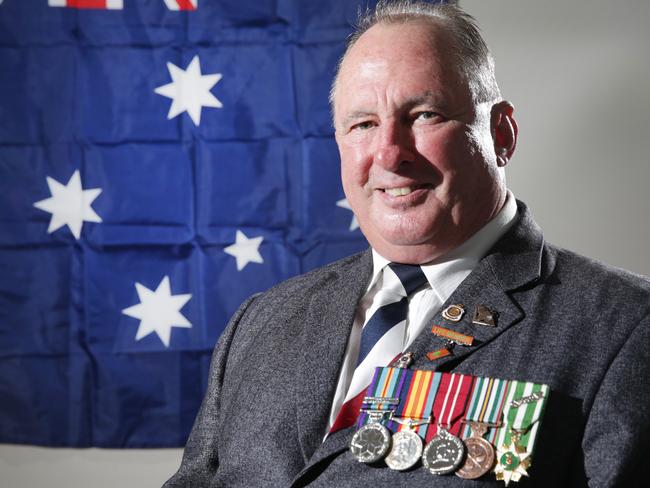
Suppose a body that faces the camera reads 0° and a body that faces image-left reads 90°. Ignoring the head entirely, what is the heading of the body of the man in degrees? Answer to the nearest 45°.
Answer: approximately 45°

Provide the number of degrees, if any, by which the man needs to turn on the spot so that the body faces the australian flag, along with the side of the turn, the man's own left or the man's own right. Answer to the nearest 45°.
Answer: approximately 90° to the man's own right
